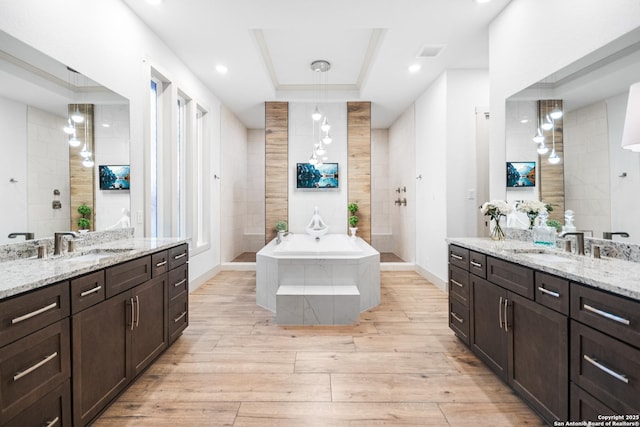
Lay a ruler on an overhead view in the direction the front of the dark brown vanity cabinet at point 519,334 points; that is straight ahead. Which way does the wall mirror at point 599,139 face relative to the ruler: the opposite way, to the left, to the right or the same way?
the same way

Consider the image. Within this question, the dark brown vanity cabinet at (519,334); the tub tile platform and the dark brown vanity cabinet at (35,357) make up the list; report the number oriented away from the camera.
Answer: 0

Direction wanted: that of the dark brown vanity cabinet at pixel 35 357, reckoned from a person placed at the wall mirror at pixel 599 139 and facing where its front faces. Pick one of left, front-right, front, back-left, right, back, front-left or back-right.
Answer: front

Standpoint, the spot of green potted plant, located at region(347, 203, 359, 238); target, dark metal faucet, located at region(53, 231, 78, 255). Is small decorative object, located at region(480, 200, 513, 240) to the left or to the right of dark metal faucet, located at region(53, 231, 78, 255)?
left

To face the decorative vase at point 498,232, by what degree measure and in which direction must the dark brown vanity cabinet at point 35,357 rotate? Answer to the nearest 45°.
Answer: approximately 45° to its left

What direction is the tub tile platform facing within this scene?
toward the camera

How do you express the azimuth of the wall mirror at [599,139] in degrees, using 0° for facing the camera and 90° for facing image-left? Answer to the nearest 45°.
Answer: approximately 45°

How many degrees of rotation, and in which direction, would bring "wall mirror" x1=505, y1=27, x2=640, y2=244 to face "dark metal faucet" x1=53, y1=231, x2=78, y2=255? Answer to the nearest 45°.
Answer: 0° — it already faces it

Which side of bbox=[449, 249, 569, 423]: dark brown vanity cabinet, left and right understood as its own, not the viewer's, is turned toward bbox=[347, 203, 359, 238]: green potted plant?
right

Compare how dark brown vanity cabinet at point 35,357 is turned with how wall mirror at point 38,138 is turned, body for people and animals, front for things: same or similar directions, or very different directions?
same or similar directions

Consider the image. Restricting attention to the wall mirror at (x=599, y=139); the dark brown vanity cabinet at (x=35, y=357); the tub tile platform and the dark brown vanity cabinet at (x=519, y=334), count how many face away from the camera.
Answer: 0

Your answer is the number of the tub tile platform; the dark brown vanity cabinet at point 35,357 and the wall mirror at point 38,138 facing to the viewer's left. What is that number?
0

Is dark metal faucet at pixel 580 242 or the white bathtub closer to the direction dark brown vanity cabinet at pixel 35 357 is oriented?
the dark metal faucet

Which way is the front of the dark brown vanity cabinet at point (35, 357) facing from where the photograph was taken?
facing the viewer and to the right of the viewer

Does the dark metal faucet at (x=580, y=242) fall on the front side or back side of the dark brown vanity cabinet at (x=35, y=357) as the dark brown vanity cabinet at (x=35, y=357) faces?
on the front side

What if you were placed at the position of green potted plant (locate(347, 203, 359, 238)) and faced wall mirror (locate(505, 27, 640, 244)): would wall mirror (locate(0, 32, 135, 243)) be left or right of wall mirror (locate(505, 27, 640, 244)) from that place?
right

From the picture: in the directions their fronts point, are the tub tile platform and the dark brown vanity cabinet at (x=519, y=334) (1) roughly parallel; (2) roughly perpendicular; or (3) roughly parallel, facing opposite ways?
roughly perpendicular

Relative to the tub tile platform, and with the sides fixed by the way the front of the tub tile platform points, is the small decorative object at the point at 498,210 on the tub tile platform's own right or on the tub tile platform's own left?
on the tub tile platform's own left
